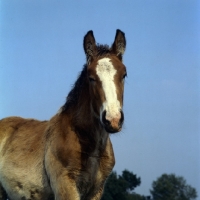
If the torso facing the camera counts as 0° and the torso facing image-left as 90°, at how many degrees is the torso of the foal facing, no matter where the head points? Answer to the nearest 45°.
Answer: approximately 315°
